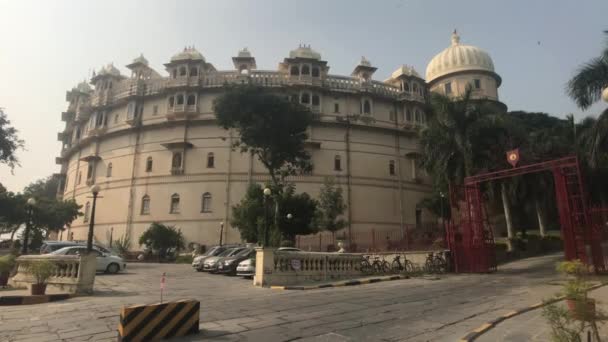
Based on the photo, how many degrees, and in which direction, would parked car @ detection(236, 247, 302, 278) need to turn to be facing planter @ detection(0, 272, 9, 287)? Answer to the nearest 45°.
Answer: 0° — it already faces it

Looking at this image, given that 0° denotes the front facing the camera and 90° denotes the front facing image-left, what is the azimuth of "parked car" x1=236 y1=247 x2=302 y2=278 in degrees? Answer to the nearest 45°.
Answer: approximately 45°

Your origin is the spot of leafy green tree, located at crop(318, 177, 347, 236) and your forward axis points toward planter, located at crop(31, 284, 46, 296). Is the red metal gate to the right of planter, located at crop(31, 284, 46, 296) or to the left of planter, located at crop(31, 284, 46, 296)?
left

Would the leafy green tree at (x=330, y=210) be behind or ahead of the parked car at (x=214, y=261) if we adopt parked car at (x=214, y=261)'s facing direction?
behind

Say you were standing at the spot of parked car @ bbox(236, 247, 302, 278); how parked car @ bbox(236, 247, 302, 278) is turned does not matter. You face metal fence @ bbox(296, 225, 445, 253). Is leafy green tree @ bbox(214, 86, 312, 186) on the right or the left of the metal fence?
left

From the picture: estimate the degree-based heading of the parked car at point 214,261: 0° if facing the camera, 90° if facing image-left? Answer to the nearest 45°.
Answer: approximately 45°

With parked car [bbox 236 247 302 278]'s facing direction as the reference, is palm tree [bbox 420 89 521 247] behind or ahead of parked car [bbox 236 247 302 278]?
behind
